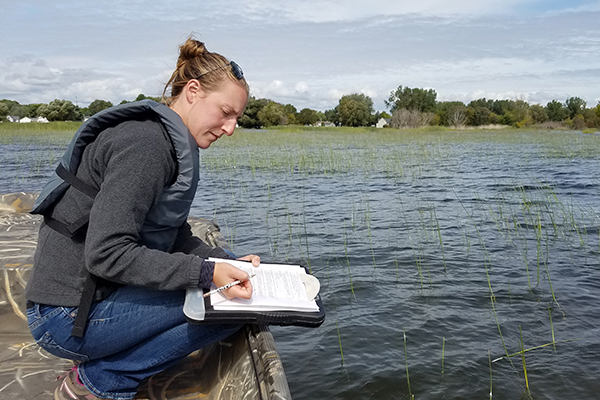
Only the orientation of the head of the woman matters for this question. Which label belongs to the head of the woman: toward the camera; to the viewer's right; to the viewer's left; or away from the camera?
to the viewer's right

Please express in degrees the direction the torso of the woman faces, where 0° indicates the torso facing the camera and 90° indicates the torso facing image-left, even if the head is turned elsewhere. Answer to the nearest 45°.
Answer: approximately 270°
